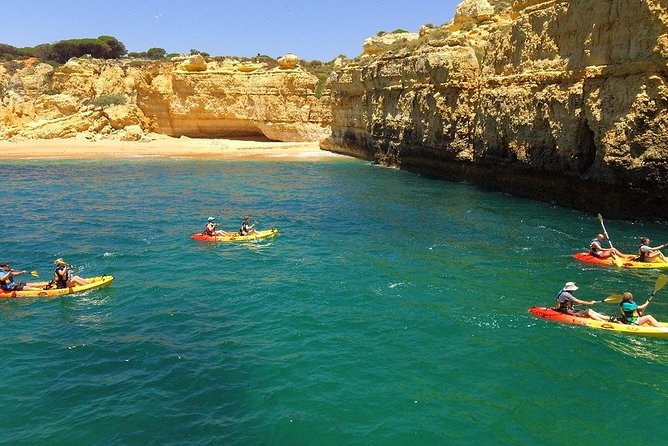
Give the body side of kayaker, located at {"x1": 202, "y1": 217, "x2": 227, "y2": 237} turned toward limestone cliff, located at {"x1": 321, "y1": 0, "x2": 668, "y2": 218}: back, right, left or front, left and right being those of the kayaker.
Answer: front

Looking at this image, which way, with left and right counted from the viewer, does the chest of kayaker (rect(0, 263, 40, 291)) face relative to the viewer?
facing to the right of the viewer

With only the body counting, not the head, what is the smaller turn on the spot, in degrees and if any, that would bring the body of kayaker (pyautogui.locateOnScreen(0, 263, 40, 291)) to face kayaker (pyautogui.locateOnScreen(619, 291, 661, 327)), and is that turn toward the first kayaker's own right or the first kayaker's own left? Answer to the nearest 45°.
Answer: approximately 45° to the first kayaker's own right

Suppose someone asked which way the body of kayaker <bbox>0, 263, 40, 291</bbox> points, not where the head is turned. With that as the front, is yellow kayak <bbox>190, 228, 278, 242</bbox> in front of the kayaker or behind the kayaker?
in front
